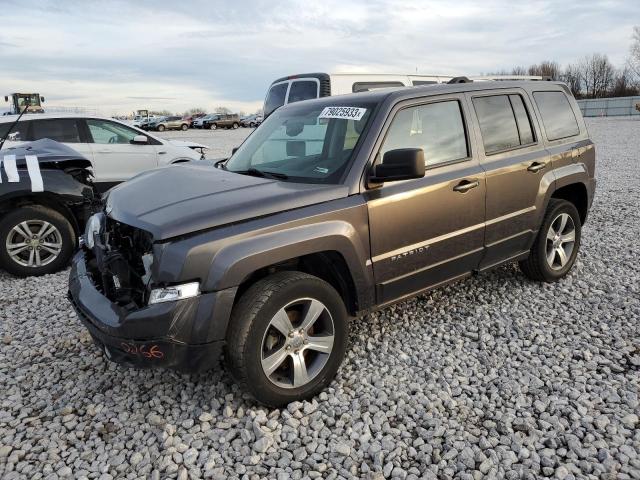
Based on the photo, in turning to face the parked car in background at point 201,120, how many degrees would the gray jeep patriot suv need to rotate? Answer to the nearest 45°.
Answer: approximately 135° to its right

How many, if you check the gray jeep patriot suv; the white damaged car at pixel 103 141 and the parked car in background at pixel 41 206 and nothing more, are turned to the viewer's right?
2

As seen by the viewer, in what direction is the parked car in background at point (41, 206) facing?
to the viewer's right

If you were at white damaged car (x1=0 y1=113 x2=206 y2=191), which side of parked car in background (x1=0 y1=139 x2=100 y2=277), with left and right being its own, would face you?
left

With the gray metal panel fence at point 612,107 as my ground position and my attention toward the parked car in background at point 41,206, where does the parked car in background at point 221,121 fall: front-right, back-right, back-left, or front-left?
front-right

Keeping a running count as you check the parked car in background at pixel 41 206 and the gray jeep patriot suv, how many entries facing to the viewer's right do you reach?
1

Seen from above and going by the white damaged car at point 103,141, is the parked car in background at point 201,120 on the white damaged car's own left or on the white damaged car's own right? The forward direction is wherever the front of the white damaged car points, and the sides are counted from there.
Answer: on the white damaged car's own left

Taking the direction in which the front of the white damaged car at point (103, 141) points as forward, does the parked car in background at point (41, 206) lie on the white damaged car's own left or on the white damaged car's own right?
on the white damaged car's own right

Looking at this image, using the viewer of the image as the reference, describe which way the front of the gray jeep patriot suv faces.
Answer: facing the viewer and to the left of the viewer

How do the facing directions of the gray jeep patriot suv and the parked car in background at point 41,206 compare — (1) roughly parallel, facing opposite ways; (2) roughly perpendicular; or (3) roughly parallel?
roughly parallel, facing opposite ways

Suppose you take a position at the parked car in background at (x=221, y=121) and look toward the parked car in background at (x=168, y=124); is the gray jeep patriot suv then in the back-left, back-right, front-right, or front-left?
back-left

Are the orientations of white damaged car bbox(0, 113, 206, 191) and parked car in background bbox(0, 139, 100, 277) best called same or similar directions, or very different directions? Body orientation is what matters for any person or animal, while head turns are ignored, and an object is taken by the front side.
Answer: same or similar directions

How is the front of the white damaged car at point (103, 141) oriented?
to the viewer's right
